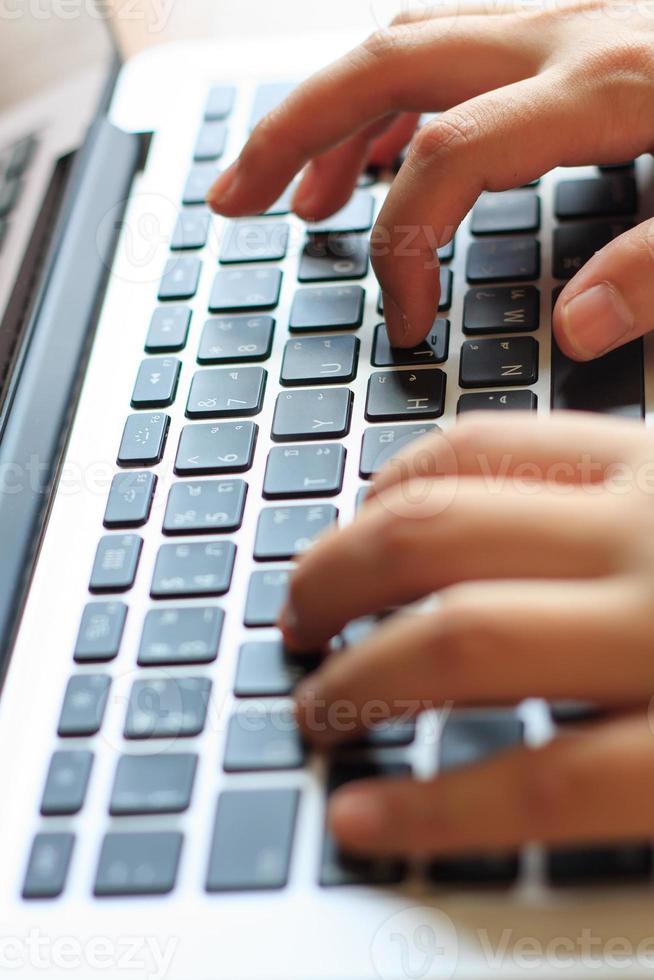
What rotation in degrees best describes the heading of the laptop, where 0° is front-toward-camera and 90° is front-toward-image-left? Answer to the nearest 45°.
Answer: approximately 270°
